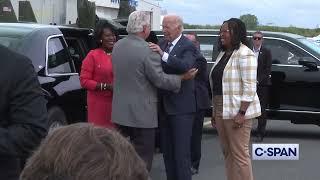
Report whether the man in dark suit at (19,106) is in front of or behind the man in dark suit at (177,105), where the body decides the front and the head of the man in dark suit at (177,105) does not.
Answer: in front

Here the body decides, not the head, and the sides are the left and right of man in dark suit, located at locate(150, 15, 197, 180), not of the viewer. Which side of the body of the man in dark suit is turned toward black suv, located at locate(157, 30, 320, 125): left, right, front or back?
back

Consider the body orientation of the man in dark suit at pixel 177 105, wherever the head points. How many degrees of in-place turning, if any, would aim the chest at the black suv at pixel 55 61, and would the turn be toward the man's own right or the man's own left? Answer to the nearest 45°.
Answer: approximately 90° to the man's own right

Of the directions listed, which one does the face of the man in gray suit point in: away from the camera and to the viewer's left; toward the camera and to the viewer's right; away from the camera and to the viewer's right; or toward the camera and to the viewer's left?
away from the camera and to the viewer's right

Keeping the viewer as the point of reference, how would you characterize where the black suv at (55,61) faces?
facing away from the viewer and to the right of the viewer

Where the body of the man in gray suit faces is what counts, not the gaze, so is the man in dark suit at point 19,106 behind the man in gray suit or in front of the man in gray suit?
behind

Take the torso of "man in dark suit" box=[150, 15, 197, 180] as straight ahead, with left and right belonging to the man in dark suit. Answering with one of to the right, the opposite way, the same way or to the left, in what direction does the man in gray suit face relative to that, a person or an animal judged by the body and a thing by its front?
the opposite way

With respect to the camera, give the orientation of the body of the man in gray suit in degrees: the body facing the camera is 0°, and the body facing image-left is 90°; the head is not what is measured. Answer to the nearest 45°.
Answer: approximately 225°

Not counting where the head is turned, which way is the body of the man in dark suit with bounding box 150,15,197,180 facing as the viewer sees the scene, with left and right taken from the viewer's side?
facing the viewer and to the left of the viewer

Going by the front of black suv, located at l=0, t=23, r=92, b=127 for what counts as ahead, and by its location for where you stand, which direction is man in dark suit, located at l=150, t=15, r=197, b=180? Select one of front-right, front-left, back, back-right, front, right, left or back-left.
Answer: right

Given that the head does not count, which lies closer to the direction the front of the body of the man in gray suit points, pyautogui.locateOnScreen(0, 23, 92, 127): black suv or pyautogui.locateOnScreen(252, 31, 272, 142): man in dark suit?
the man in dark suit

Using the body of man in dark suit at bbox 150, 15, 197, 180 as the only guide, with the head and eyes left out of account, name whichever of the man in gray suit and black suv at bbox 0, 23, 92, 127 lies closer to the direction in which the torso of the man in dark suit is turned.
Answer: the man in gray suit

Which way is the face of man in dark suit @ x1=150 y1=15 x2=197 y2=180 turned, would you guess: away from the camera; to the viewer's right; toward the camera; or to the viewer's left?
to the viewer's left
